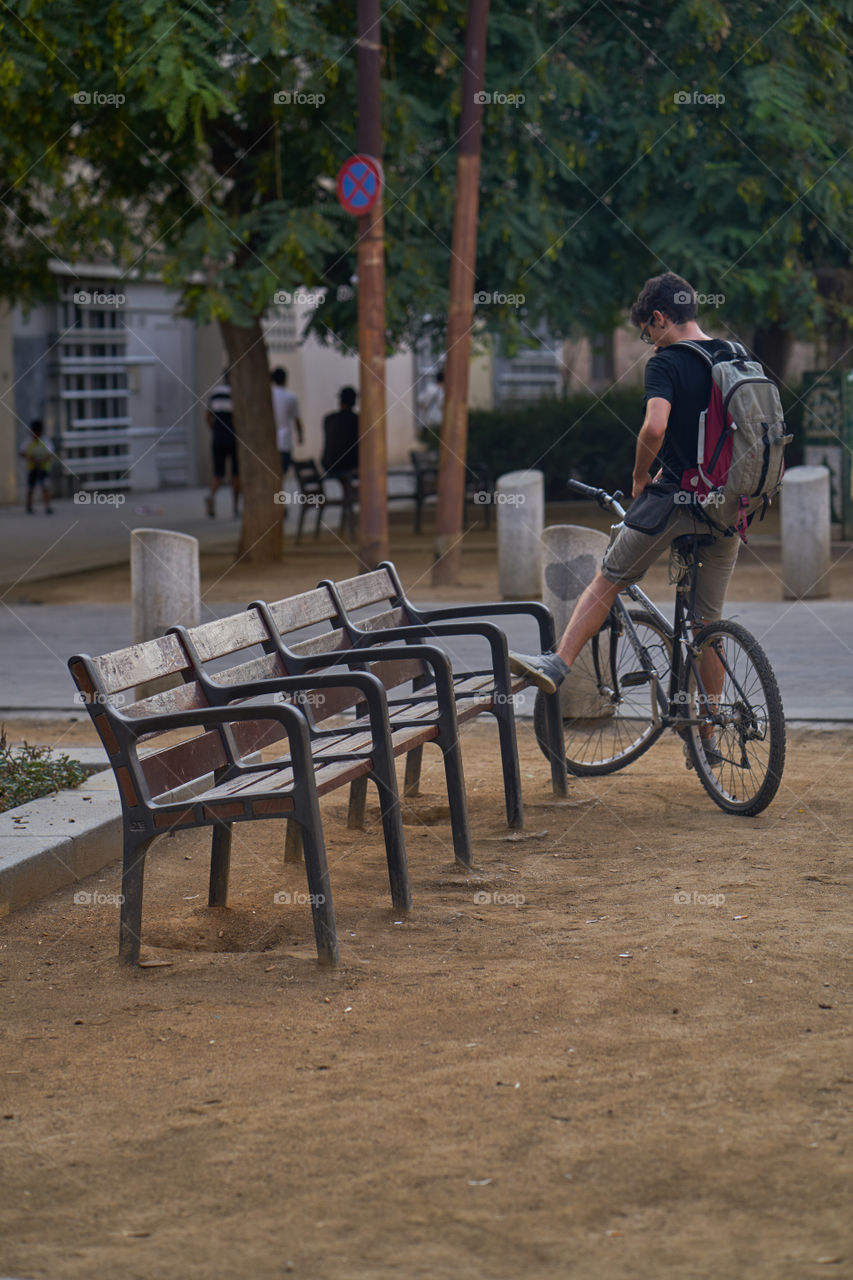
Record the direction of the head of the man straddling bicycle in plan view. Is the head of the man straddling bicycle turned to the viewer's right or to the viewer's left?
to the viewer's left

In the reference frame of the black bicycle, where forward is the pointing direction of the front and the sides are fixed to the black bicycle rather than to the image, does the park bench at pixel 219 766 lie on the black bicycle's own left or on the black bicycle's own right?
on the black bicycle's own left

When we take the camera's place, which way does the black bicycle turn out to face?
facing away from the viewer and to the left of the viewer

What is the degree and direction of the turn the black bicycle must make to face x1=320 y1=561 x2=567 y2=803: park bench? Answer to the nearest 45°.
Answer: approximately 45° to its left

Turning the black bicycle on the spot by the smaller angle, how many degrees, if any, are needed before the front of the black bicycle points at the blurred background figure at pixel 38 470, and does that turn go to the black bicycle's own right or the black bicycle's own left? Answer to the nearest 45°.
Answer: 0° — it already faces them

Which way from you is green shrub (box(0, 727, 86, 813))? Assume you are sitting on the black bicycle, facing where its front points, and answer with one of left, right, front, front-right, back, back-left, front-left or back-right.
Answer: front-left

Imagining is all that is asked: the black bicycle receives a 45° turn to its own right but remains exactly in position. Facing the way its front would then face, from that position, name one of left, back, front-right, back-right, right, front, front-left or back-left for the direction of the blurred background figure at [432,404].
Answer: front

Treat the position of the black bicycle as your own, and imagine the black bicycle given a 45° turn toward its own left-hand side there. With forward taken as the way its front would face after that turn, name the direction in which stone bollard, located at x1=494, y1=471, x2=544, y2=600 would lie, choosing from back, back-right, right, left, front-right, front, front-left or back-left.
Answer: right

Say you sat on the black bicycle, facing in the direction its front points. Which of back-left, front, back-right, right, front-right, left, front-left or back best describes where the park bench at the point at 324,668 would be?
left

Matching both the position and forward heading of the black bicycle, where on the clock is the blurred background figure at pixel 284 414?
The blurred background figure is roughly at 1 o'clock from the black bicycle.

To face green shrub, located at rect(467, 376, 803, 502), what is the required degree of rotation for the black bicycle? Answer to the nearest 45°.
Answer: approximately 45° to its right

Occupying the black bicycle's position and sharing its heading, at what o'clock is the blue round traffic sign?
The blue round traffic sign is roughly at 1 o'clock from the black bicycle.
